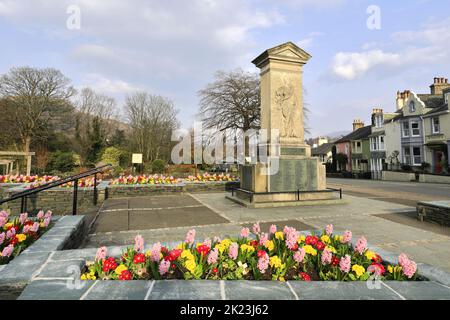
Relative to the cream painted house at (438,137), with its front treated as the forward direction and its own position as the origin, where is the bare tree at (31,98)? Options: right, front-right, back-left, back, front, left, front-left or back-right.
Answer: front

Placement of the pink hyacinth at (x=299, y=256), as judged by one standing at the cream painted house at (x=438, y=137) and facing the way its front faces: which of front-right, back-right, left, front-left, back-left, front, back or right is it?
front-left

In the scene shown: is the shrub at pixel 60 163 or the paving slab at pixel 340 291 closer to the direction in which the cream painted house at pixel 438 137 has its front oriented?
the shrub

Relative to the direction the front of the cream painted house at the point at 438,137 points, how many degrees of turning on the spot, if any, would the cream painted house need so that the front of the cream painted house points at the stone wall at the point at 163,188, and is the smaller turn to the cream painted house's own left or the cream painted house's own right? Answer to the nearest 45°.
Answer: approximately 45° to the cream painted house's own left

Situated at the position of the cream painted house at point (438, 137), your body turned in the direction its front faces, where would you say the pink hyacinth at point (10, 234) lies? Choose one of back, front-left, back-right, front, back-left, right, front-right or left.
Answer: front-left

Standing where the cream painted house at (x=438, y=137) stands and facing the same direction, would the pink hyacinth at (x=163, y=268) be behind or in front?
in front

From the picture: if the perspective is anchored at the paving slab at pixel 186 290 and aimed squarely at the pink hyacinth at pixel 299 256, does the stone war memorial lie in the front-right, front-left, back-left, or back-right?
front-left

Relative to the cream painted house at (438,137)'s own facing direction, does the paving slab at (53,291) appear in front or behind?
in front

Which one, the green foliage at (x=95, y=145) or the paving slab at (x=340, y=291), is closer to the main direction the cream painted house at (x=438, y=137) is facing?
the green foliage

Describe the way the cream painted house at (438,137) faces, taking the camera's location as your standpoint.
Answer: facing the viewer and to the left of the viewer

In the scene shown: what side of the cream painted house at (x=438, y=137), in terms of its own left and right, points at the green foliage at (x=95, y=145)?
front

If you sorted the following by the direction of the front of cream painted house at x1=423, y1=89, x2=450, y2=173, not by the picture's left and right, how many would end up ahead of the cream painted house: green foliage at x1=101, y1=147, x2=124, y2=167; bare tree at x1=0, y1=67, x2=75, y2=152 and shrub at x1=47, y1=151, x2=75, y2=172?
3
